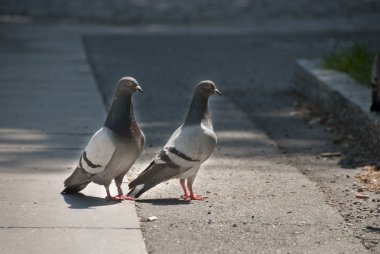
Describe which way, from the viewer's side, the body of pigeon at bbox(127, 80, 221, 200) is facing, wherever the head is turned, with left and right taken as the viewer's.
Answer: facing to the right of the viewer

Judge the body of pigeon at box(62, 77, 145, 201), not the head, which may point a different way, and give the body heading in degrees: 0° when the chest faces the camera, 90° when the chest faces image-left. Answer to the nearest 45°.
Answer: approximately 315°

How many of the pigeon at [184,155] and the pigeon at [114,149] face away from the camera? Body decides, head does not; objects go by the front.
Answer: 0

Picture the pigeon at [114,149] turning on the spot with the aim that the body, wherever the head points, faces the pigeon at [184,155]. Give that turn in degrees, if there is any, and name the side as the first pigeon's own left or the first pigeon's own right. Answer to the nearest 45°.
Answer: approximately 45° to the first pigeon's own left

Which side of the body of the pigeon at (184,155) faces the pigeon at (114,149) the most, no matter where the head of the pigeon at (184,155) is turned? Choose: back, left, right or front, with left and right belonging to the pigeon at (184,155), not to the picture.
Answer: back
